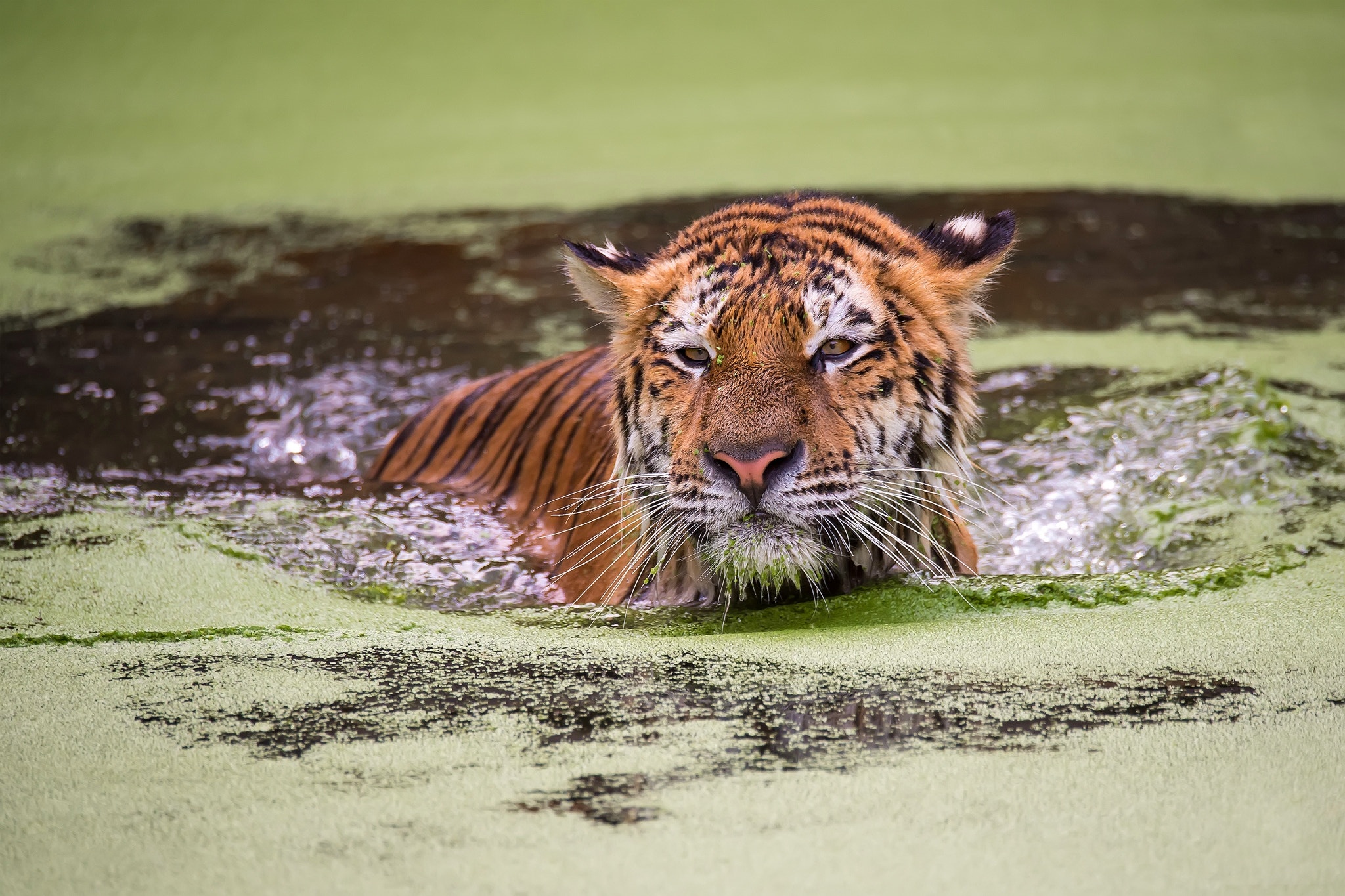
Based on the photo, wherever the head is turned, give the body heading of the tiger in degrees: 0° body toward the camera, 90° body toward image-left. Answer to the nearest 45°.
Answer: approximately 315°
